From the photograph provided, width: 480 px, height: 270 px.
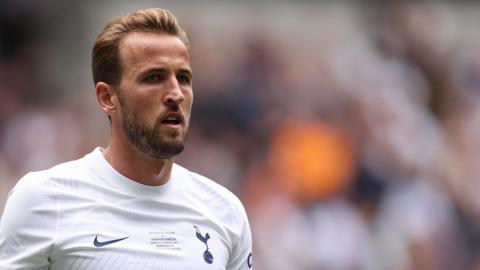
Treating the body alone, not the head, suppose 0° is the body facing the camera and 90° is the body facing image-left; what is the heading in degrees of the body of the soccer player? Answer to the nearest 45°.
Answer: approximately 315°
